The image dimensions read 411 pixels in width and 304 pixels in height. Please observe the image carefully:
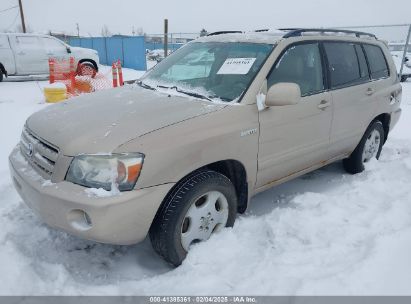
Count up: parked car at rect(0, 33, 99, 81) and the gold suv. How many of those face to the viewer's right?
1

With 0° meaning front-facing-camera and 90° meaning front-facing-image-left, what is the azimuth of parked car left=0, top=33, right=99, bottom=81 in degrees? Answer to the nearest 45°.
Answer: approximately 270°

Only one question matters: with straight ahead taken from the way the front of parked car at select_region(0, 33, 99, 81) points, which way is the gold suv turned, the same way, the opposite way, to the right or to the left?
the opposite way

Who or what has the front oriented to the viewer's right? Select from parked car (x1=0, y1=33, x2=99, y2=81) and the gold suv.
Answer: the parked car

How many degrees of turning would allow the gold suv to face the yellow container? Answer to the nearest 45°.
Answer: approximately 90° to its right

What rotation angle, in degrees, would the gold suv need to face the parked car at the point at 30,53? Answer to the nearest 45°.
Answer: approximately 90° to its right

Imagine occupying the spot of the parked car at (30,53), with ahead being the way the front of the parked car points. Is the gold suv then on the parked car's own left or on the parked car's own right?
on the parked car's own right

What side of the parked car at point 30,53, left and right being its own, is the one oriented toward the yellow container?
right

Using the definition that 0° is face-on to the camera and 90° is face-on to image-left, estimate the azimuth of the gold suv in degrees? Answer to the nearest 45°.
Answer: approximately 45°
